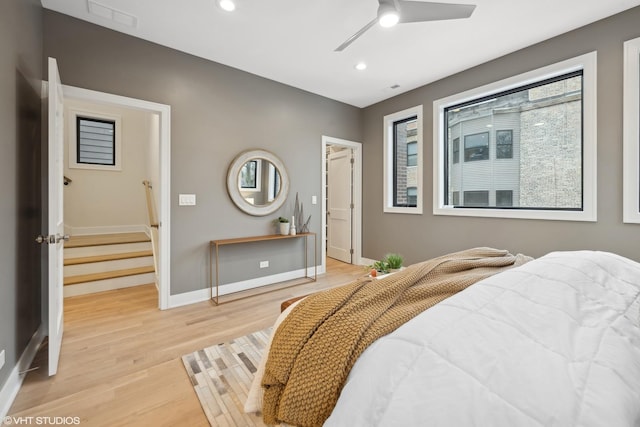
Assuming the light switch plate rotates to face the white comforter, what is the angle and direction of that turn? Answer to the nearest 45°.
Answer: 0° — it already faces it

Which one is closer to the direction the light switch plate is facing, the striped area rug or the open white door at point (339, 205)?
the striped area rug

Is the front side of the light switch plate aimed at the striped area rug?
yes

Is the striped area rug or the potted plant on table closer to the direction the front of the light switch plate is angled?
the striped area rug

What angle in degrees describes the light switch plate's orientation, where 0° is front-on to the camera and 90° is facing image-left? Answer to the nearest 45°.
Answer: approximately 0°

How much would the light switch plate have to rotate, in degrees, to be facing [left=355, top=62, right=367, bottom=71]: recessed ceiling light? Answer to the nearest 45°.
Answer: approximately 90° to its left

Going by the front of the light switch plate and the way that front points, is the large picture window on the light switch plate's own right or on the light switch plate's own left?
on the light switch plate's own left

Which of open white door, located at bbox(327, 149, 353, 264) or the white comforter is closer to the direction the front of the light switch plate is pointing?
the white comforter

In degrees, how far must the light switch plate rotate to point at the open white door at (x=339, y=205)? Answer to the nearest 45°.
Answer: approximately 135° to its left

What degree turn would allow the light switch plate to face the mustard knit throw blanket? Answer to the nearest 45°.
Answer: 0° — it already faces it
